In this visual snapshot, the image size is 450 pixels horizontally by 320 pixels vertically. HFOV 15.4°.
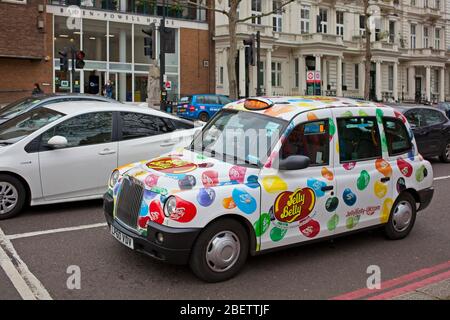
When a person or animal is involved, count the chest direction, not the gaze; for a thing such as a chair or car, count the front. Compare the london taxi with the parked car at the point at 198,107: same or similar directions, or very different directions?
very different directions

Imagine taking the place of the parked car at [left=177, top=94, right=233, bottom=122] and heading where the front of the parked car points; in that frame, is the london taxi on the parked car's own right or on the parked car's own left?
on the parked car's own right

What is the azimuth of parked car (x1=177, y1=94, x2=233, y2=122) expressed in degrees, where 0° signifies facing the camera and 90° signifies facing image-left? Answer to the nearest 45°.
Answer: approximately 225°

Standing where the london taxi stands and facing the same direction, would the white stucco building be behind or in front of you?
behind

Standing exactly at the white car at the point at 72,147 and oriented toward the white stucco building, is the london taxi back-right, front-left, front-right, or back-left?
back-right

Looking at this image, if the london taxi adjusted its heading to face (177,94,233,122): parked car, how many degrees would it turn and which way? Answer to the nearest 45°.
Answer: approximately 135° to its right

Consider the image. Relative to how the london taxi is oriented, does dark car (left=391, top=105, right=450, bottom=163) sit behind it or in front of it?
behind

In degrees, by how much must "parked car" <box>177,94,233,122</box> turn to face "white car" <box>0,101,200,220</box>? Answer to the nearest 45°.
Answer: approximately 135° to its right
